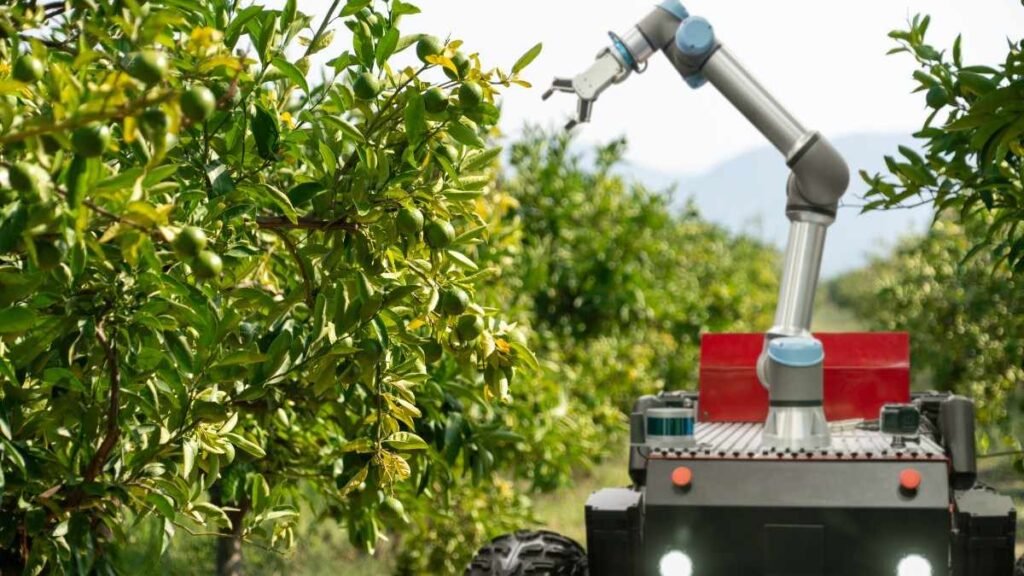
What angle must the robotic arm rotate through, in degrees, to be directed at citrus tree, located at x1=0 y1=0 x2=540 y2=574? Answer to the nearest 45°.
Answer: approximately 45° to its left

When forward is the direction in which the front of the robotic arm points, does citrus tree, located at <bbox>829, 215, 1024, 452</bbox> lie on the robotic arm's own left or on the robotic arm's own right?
on the robotic arm's own right

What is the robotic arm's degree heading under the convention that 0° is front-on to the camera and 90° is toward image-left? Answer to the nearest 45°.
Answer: approximately 90°

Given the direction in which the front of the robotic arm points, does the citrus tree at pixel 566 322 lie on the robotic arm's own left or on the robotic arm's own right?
on the robotic arm's own right

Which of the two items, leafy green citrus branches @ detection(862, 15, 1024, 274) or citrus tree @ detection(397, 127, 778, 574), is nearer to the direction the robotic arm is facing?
the citrus tree

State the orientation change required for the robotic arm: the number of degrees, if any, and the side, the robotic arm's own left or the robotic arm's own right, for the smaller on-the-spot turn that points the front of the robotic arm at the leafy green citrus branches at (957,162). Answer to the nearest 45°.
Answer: approximately 135° to the robotic arm's own left

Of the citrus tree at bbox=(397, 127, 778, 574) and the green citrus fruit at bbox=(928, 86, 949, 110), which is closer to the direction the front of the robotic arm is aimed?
the citrus tree

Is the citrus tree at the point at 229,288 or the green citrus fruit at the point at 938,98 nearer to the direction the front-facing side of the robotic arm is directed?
the citrus tree
